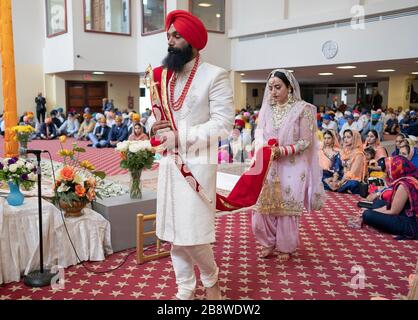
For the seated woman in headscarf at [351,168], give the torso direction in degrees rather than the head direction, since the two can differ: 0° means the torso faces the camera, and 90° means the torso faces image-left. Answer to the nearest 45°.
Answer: approximately 90°

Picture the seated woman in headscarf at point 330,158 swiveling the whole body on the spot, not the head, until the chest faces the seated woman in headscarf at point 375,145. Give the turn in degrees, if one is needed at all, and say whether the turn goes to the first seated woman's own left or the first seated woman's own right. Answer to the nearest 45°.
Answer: approximately 180°

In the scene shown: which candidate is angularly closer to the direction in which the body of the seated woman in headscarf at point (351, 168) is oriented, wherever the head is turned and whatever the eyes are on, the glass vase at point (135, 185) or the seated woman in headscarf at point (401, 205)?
the glass vase

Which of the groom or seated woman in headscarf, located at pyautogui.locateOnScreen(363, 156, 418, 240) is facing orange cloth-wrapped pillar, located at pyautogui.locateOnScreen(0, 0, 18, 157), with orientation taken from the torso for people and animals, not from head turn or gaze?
the seated woman in headscarf

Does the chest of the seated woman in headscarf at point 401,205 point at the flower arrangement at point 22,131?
yes

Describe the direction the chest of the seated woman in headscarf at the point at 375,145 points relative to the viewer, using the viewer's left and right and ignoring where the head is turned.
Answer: facing the viewer and to the left of the viewer

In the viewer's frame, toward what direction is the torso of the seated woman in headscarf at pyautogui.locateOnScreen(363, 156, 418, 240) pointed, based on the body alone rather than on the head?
to the viewer's left

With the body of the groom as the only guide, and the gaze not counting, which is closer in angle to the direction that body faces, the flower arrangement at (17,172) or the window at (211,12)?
the flower arrangement

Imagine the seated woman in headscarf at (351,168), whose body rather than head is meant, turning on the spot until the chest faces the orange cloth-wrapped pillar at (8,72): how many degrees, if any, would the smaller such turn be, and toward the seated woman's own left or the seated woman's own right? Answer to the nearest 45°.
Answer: approximately 45° to the seated woman's own right

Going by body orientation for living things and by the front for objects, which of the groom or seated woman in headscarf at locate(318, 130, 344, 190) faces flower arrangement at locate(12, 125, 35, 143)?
the seated woman in headscarf

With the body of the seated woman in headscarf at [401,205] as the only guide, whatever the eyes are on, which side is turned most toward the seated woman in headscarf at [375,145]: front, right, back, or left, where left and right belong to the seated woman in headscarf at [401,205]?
right

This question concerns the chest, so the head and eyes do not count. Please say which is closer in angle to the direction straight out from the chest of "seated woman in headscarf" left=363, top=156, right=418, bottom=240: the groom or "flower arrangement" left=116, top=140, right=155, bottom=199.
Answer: the flower arrangement

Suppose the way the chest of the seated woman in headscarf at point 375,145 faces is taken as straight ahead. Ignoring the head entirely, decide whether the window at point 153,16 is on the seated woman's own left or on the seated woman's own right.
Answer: on the seated woman's own right

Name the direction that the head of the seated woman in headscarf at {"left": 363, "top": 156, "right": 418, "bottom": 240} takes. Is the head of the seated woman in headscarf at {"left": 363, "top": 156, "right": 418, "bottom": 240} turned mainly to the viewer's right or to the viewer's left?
to the viewer's left

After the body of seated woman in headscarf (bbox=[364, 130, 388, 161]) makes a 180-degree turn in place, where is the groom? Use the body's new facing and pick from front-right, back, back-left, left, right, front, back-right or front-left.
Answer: back-right

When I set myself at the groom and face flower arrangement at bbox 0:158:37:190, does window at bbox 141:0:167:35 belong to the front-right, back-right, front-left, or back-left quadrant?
front-right

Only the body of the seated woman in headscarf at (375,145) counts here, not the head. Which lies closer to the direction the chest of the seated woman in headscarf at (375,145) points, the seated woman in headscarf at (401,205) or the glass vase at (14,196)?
the glass vase

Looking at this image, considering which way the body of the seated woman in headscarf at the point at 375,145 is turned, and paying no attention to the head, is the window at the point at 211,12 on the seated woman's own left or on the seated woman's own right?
on the seated woman's own right
